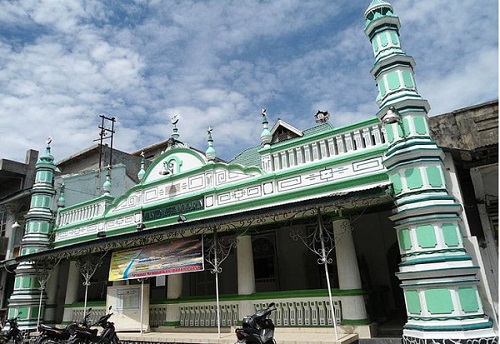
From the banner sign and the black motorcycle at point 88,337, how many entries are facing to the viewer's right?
1

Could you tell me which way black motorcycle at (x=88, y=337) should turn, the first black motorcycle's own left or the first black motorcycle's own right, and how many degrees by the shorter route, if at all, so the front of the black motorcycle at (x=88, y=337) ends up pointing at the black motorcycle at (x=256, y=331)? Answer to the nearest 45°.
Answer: approximately 45° to the first black motorcycle's own right

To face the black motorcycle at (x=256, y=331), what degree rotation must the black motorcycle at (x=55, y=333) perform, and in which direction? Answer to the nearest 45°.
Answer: approximately 45° to its right

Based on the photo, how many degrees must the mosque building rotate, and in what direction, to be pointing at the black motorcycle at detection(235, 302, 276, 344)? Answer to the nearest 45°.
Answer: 0° — it already faces it

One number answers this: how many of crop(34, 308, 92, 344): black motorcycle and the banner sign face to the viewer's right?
1

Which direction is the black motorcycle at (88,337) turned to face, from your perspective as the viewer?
facing to the right of the viewer

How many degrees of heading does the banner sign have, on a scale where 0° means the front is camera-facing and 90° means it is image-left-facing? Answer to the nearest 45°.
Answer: approximately 45°

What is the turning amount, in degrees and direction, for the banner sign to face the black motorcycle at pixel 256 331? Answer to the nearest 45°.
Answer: approximately 45° to its left
